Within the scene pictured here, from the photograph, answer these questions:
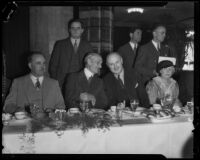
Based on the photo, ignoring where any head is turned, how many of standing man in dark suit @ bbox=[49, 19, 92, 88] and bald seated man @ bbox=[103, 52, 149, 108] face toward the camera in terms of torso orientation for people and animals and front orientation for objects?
2

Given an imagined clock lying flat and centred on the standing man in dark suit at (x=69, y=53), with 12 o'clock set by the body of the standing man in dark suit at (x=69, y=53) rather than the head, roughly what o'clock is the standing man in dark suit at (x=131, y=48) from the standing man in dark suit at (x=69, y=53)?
the standing man in dark suit at (x=131, y=48) is roughly at 9 o'clock from the standing man in dark suit at (x=69, y=53).

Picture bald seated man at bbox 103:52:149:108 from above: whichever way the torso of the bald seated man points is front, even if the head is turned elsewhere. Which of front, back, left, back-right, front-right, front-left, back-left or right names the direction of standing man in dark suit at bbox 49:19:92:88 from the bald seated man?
right

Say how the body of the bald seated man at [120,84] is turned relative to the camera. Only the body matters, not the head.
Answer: toward the camera
